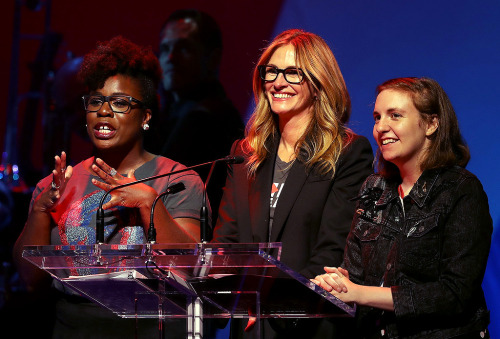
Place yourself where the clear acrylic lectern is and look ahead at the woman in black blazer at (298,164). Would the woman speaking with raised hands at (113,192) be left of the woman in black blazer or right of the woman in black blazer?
left

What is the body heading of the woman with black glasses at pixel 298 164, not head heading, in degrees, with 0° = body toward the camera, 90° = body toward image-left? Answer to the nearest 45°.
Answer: approximately 45°

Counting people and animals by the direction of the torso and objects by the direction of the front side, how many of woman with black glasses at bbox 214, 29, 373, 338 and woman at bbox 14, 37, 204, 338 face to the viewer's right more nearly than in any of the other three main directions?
0

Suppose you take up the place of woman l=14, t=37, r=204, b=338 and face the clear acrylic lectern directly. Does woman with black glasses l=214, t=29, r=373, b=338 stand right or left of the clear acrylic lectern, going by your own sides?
left

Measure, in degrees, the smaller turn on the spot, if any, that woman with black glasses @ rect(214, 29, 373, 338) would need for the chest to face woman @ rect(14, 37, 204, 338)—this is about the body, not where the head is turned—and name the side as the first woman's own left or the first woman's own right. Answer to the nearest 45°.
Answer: approximately 45° to the first woman's own right

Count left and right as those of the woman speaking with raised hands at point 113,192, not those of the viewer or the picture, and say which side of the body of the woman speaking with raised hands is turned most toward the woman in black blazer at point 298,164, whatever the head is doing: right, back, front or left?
left

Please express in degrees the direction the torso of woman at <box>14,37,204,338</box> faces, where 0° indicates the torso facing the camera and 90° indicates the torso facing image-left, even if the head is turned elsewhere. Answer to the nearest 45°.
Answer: approximately 45°
